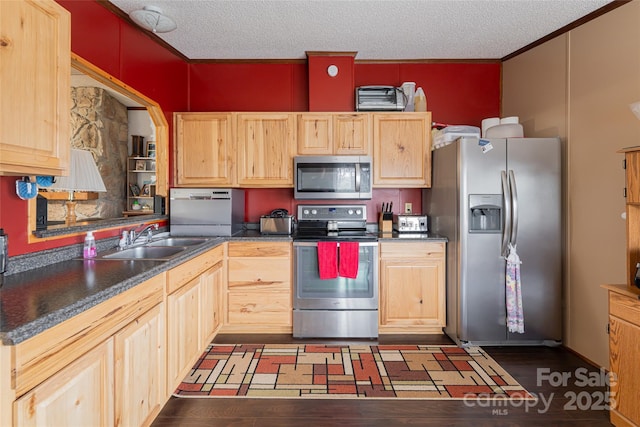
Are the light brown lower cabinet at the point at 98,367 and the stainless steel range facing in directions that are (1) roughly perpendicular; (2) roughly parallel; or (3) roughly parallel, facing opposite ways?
roughly perpendicular

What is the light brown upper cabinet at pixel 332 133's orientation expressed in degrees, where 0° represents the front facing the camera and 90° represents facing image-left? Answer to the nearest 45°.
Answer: approximately 0°

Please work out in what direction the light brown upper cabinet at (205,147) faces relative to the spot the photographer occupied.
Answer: facing the viewer

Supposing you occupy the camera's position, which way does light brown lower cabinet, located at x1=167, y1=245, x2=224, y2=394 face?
facing to the right of the viewer

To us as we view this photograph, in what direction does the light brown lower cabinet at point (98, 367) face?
facing the viewer and to the right of the viewer

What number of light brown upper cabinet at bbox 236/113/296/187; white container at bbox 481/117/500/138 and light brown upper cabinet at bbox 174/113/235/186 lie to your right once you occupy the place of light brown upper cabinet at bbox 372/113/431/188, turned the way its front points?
2

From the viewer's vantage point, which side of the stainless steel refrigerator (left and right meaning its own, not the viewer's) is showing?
front

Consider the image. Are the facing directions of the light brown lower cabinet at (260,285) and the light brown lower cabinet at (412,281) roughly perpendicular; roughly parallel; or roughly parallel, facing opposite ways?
roughly parallel

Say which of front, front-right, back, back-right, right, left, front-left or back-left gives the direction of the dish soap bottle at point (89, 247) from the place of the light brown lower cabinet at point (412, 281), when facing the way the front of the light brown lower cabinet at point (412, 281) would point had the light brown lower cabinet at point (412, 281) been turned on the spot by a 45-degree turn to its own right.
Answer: front

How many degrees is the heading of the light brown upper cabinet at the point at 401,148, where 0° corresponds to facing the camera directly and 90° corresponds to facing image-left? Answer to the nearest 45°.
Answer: approximately 0°

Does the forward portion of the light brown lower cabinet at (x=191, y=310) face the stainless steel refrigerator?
yes

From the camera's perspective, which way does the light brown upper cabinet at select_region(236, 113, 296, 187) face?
toward the camera

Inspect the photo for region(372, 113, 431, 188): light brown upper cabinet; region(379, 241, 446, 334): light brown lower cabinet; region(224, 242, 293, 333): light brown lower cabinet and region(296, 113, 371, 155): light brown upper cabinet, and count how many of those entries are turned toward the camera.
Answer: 4

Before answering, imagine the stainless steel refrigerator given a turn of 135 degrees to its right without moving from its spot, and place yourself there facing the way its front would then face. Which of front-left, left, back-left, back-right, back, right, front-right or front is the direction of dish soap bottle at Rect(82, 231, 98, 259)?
left

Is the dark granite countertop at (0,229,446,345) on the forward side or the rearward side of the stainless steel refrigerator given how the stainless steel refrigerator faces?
on the forward side
